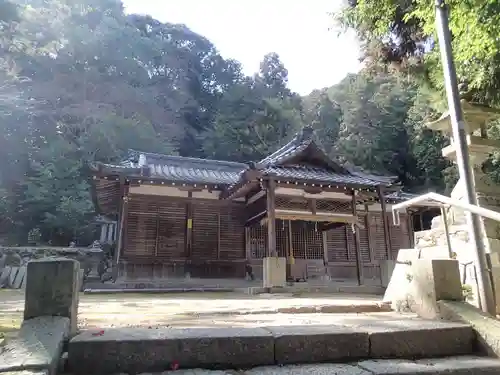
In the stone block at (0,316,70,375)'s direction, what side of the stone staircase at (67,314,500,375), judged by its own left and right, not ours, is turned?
right

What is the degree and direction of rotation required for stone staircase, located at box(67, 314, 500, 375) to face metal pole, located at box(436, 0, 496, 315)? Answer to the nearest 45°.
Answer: approximately 135° to its left

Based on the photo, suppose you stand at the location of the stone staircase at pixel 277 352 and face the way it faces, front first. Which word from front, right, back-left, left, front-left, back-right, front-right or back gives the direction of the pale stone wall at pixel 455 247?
back-left

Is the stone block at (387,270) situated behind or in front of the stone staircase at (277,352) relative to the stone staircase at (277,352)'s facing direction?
behind

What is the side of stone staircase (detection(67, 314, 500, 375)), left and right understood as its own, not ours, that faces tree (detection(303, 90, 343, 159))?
back

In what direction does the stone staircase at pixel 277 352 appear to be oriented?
toward the camera

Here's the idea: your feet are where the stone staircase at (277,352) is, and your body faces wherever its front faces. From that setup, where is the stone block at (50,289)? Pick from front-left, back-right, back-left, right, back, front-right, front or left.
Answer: right

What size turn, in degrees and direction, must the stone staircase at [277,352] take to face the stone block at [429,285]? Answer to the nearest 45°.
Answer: approximately 135° to its left

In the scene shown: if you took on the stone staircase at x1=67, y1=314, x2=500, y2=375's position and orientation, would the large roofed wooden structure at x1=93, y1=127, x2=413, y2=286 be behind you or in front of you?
behind

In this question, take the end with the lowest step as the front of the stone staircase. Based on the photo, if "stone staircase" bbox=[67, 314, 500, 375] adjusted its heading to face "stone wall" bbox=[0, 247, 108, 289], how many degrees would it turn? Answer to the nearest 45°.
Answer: approximately 135° to its right

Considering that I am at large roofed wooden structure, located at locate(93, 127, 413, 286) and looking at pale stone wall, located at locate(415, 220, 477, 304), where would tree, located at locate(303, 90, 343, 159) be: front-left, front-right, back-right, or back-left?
back-left

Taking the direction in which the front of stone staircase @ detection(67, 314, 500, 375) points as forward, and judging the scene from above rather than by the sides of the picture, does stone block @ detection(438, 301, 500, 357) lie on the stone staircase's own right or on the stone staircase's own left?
on the stone staircase's own left

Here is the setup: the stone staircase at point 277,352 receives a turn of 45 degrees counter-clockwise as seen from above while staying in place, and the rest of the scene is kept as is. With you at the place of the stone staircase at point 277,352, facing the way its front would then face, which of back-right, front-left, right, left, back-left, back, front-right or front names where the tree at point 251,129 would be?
back-left
